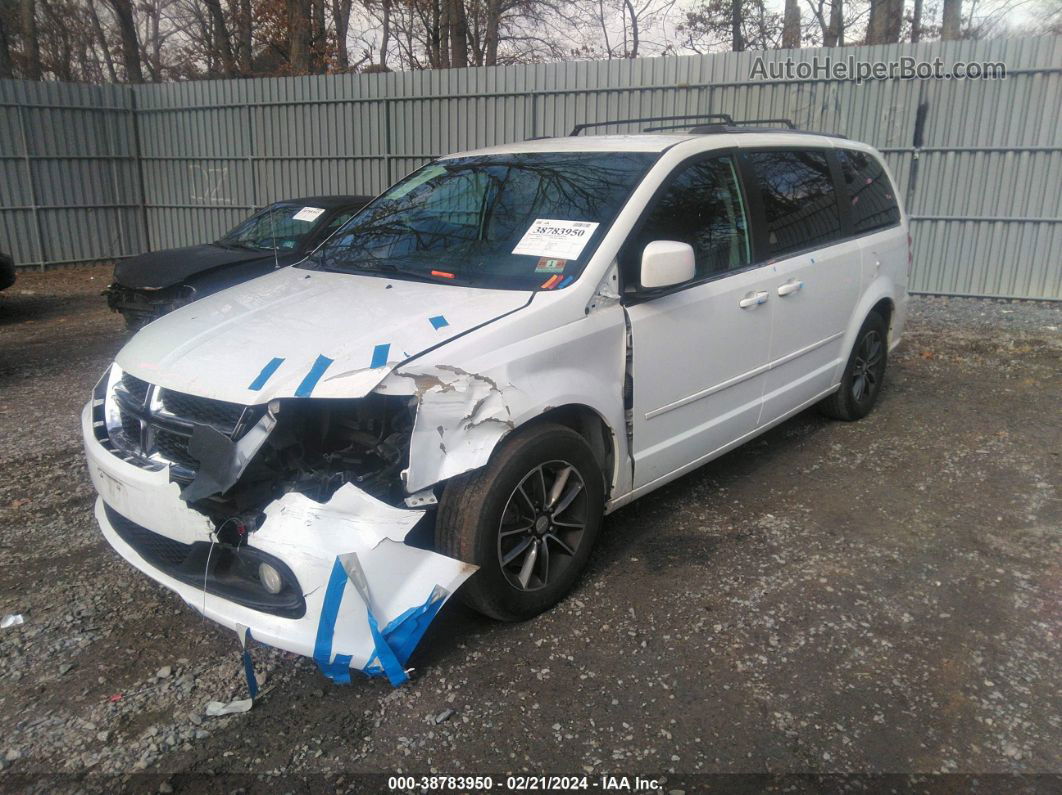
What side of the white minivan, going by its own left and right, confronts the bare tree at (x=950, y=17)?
back

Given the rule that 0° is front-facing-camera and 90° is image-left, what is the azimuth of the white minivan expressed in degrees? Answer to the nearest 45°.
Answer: approximately 45°

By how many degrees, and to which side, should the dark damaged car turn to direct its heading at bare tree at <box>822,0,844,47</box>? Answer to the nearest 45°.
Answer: approximately 180°

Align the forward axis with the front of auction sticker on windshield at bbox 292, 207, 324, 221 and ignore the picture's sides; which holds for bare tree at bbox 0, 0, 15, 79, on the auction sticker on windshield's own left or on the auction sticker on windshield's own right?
on the auction sticker on windshield's own right

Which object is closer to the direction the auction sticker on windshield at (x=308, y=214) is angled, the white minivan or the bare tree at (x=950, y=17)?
the white minivan

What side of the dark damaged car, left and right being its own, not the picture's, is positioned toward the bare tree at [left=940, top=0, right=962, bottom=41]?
back

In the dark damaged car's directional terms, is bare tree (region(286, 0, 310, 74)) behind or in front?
behind
